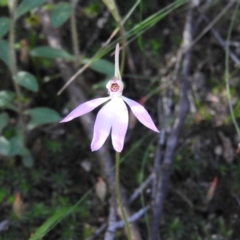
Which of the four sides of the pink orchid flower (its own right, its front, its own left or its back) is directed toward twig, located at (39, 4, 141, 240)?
back

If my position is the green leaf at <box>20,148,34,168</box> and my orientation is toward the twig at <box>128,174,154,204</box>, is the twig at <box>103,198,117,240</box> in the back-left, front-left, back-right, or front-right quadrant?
front-right

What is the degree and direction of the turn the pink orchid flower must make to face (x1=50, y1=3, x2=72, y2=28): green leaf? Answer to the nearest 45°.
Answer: approximately 180°

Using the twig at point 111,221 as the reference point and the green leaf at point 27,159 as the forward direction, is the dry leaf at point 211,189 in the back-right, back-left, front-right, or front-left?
back-right

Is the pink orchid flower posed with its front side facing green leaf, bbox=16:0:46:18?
no

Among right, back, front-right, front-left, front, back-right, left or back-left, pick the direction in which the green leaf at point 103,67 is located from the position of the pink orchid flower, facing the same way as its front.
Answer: back

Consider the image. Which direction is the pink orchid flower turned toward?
toward the camera

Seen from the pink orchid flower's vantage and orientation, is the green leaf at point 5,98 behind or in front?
behind

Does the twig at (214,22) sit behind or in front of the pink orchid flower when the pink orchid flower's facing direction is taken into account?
behind

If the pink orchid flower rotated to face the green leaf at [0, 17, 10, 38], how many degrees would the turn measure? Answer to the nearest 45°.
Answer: approximately 135° to its right
